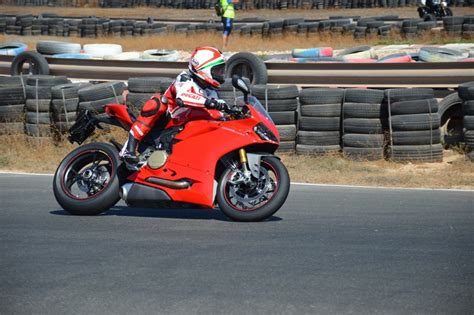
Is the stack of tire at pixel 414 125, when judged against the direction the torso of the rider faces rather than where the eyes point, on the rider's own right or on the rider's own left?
on the rider's own left

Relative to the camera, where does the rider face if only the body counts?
to the viewer's right

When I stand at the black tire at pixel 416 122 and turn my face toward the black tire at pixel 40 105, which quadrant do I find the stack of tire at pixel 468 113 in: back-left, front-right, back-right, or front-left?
back-right

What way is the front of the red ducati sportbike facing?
to the viewer's right

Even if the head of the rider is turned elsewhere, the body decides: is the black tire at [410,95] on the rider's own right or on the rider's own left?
on the rider's own left

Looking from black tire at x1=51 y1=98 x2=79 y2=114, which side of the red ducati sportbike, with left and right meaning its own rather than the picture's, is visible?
left

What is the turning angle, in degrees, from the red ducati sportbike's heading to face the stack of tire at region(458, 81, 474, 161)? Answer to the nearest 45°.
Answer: approximately 45° to its left
